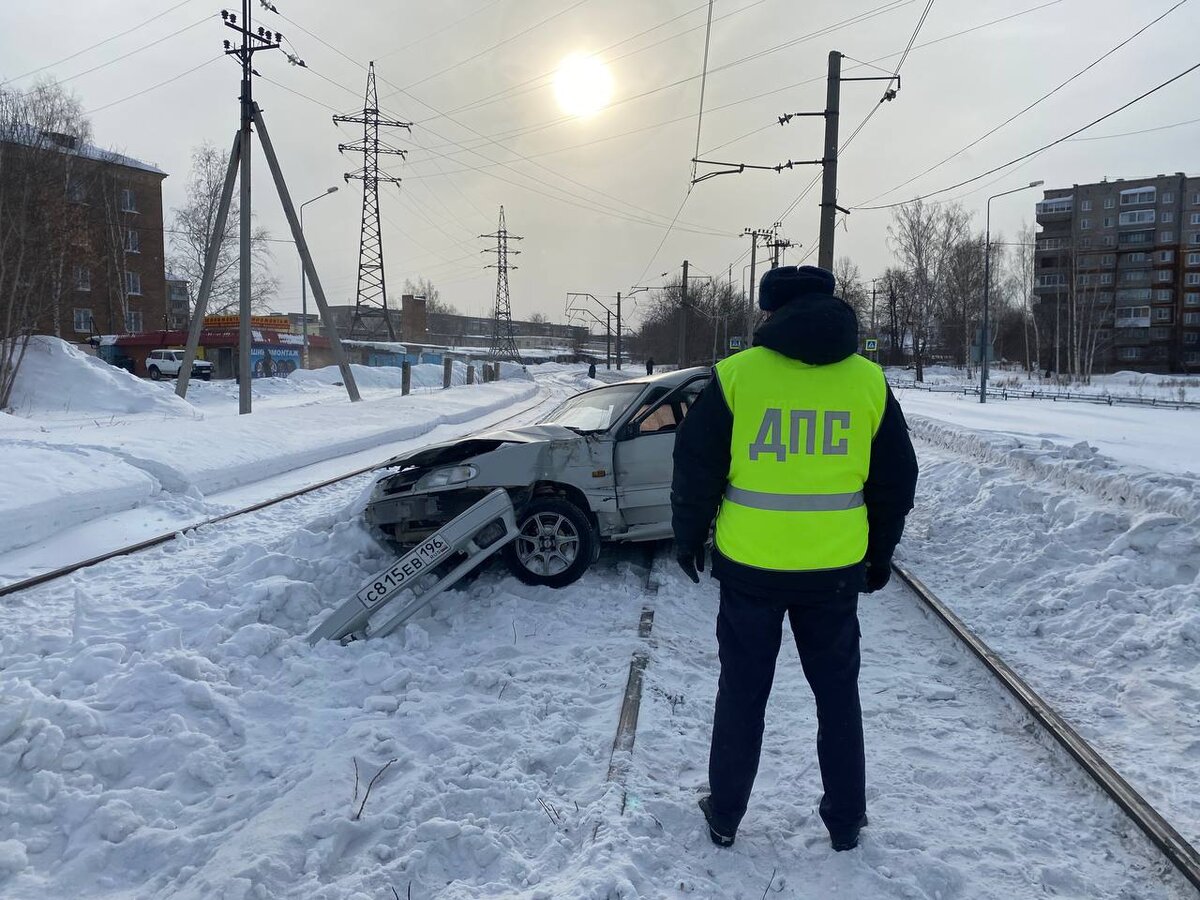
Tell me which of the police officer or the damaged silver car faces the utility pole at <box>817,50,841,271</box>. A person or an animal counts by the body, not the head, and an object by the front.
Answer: the police officer

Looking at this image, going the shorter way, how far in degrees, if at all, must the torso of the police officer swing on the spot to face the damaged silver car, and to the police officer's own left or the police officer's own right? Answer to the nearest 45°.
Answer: approximately 45° to the police officer's own left

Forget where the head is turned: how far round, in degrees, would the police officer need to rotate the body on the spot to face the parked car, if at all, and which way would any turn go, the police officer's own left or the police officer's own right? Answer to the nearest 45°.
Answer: approximately 45° to the police officer's own left

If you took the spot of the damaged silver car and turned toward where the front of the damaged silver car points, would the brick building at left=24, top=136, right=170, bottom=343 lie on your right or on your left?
on your right

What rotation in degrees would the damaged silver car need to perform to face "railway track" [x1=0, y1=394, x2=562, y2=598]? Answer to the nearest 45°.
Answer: approximately 90° to its right

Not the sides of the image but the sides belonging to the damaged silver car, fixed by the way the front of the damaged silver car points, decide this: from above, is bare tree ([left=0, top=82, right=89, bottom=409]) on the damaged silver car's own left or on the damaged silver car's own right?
on the damaged silver car's own right

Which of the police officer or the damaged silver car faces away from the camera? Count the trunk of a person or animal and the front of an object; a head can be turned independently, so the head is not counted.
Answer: the police officer

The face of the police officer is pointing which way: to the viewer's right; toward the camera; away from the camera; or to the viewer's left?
away from the camera

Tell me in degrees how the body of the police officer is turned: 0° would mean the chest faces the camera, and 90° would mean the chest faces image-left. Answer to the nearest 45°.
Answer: approximately 180°

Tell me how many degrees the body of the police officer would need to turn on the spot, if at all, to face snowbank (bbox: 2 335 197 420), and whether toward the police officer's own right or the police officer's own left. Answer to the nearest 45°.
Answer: approximately 45° to the police officer's own left

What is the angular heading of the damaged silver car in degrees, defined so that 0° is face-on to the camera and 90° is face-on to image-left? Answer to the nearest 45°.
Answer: approximately 45°

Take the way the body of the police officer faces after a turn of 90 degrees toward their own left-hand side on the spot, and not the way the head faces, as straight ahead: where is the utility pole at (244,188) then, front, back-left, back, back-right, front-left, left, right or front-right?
front-right

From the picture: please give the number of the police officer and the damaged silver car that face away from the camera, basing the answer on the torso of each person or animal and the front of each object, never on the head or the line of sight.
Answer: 1
